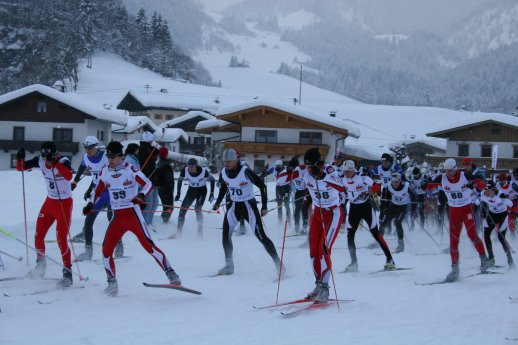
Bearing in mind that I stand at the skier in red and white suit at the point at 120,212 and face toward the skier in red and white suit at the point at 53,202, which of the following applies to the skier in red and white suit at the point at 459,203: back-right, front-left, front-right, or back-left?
back-right

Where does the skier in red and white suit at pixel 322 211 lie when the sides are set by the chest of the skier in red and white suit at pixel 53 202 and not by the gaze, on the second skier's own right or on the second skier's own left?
on the second skier's own left

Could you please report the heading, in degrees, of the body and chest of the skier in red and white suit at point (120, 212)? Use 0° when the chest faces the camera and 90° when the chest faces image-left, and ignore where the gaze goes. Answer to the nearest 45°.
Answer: approximately 45°

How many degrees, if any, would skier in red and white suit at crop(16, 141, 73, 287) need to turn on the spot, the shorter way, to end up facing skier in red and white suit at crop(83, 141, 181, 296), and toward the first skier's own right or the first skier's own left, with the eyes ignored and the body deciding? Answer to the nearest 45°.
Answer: approximately 90° to the first skier's own left

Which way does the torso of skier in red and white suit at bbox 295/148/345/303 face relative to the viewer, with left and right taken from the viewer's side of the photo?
facing the viewer and to the left of the viewer

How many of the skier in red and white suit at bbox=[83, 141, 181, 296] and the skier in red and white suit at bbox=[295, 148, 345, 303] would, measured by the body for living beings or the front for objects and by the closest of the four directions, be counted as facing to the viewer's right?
0

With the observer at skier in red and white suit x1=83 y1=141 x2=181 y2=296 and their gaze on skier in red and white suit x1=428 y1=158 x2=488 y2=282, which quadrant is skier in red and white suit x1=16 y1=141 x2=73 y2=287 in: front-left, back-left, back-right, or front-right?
back-left

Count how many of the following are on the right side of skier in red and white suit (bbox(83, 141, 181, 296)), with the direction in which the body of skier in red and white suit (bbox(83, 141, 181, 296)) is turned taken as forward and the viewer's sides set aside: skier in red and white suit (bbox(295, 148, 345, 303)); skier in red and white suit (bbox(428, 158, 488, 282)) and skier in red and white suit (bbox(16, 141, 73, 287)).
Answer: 1

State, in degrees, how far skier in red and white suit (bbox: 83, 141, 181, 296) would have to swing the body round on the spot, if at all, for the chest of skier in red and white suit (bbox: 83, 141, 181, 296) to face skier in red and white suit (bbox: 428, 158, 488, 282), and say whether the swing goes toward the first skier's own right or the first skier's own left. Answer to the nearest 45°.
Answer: approximately 135° to the first skier's own left

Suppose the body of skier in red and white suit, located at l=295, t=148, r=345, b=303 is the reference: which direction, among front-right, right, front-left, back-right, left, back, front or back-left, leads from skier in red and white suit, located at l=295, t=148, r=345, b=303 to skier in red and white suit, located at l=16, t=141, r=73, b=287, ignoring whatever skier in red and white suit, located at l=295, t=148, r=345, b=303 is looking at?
front-right

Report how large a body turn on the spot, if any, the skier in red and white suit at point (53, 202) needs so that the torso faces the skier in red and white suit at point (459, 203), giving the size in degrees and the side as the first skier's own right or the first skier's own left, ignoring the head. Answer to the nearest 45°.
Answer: approximately 135° to the first skier's own left
